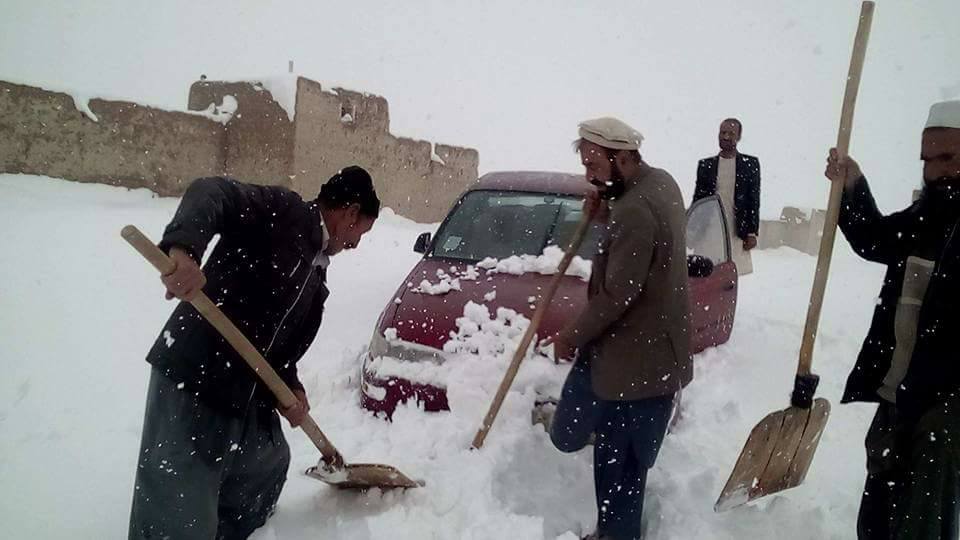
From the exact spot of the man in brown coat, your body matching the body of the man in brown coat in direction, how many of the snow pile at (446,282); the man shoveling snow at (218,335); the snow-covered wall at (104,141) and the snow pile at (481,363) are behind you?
0

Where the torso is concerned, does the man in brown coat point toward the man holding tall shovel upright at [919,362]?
no

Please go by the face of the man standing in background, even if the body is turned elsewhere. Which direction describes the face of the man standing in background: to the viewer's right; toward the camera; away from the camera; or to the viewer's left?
toward the camera

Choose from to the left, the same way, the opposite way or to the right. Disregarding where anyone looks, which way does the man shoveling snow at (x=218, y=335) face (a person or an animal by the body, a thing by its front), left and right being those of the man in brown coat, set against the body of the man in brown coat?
the opposite way

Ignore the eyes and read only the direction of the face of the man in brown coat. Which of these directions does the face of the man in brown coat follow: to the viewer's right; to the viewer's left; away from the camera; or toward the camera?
to the viewer's left

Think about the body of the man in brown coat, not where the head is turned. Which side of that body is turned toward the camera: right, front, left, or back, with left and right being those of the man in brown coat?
left

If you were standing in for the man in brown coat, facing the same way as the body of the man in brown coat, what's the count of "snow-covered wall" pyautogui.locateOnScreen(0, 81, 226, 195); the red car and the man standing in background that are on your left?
0

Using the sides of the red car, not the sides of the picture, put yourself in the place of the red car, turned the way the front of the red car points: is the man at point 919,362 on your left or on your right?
on your left

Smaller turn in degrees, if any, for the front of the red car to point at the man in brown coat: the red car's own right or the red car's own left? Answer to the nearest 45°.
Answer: approximately 45° to the red car's own left

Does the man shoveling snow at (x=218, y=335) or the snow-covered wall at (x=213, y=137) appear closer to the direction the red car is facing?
the man shoveling snow

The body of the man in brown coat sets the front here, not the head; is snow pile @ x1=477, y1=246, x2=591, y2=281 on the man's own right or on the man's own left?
on the man's own right

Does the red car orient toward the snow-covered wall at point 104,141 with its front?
no

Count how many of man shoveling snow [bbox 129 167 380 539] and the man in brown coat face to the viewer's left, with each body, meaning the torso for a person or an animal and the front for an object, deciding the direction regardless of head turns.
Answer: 1

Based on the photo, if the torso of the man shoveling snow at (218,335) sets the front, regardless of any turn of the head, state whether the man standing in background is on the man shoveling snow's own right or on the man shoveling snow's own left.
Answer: on the man shoveling snow's own left

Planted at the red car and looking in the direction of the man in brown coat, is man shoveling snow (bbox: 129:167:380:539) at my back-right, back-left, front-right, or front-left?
front-right
